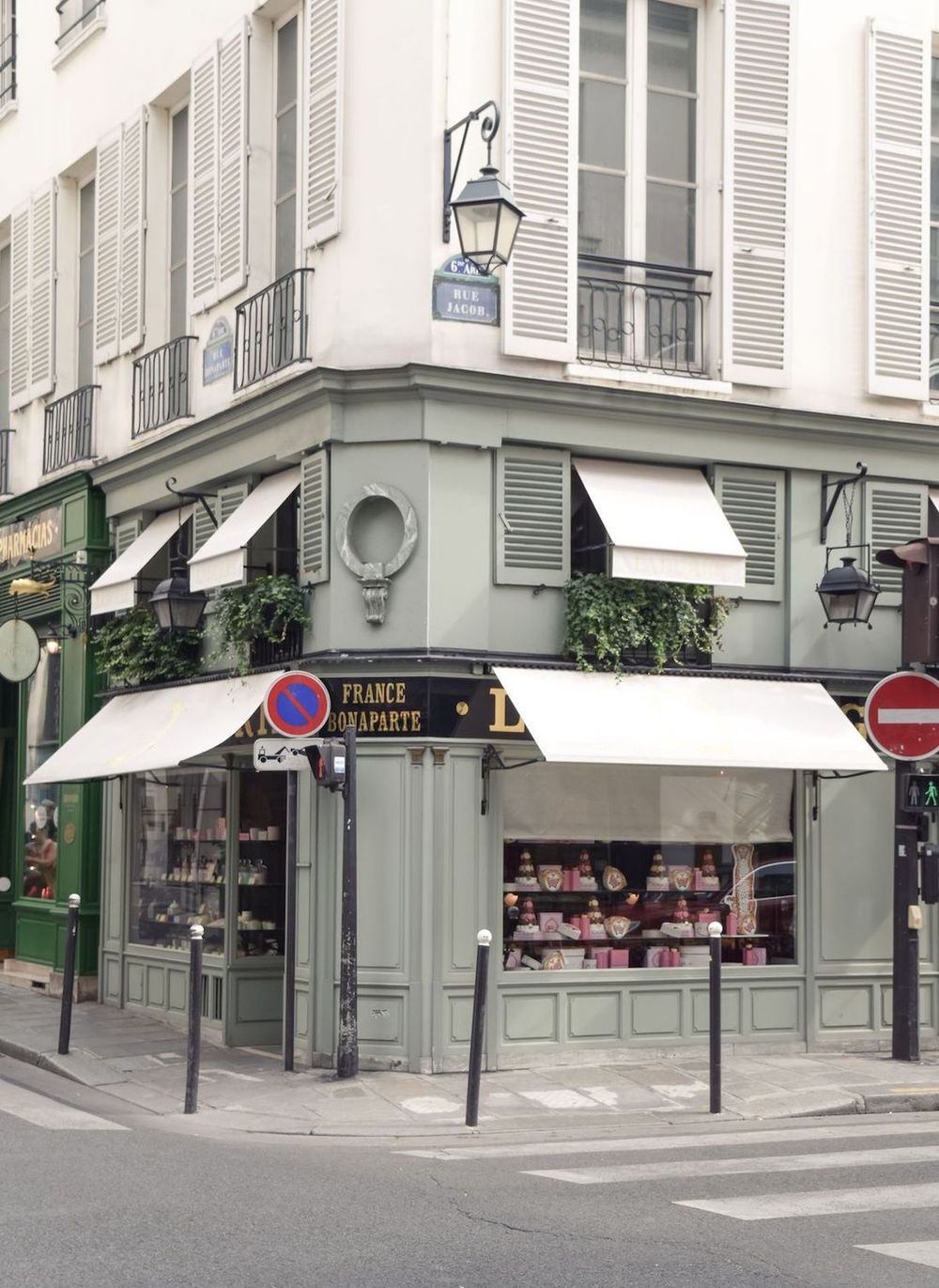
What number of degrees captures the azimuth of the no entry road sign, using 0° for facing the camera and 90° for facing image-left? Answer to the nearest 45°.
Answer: approximately 0°

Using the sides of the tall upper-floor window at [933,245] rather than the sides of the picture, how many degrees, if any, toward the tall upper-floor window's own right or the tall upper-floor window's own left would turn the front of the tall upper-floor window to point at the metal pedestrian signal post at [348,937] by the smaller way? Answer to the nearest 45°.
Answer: approximately 45° to the tall upper-floor window's own right

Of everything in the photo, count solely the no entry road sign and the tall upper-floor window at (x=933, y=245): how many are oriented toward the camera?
2
